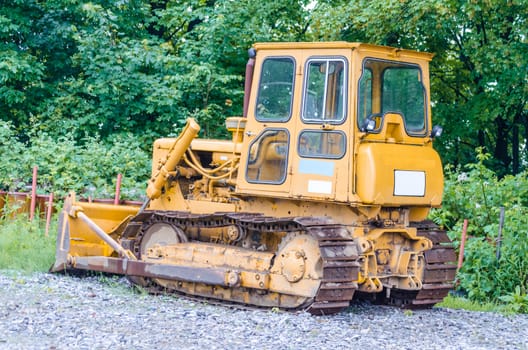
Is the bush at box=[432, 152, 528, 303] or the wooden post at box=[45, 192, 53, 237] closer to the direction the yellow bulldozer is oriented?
the wooden post

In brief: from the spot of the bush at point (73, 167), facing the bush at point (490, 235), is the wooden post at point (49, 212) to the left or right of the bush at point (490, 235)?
right

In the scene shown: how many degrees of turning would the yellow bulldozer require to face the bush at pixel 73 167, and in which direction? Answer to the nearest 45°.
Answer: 0° — it already faces it

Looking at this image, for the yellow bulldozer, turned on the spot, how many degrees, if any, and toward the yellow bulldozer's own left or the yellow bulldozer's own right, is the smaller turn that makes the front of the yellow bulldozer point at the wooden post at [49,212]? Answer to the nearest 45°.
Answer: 0° — it already faces it

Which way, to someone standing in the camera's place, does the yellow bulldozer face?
facing away from the viewer and to the left of the viewer
